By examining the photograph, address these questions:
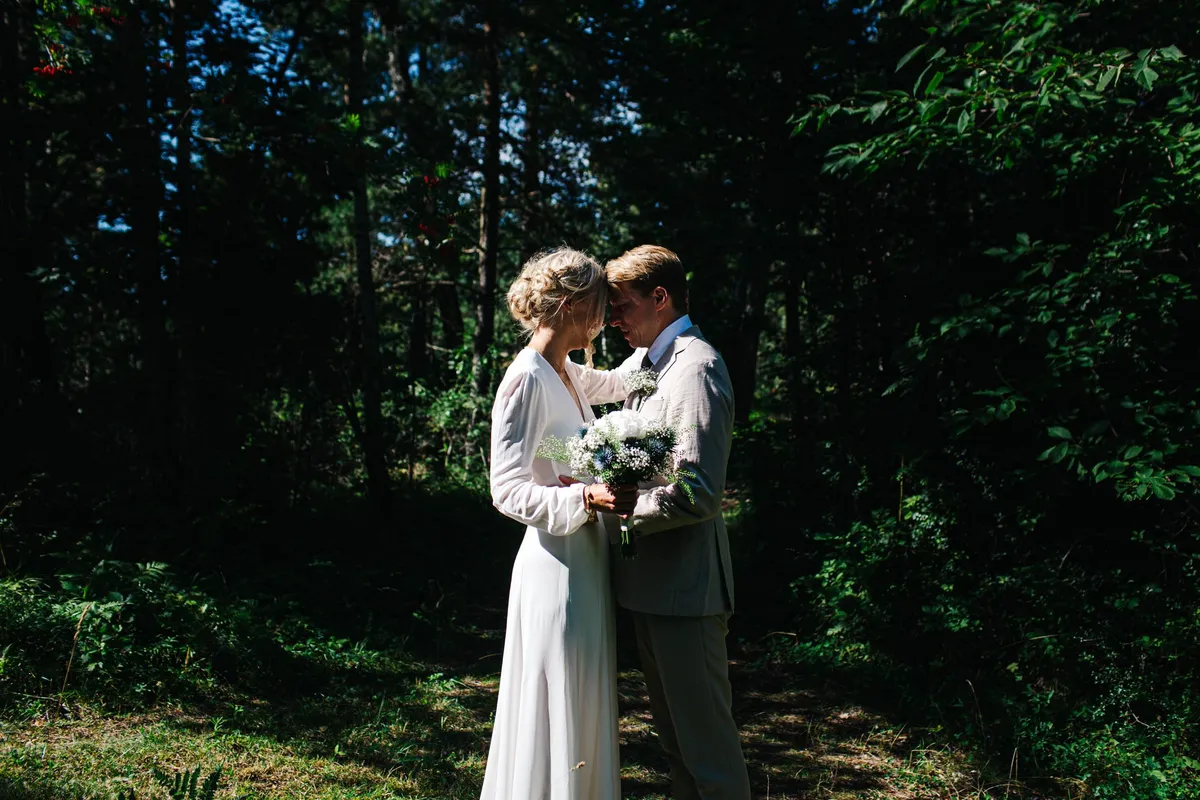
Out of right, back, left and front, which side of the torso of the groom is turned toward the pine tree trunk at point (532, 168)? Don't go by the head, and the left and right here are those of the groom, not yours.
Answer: right

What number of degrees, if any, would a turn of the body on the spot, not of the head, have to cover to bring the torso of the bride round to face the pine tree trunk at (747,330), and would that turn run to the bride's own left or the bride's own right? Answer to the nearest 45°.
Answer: approximately 90° to the bride's own left

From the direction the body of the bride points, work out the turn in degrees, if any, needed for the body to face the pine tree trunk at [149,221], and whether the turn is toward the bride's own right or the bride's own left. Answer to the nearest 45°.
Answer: approximately 135° to the bride's own left

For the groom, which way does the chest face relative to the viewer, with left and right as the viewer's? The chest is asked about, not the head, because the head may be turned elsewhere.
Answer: facing to the left of the viewer

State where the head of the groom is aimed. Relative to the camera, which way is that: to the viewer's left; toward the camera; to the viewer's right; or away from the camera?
to the viewer's left

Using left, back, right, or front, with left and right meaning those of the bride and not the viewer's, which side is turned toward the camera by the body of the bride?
right

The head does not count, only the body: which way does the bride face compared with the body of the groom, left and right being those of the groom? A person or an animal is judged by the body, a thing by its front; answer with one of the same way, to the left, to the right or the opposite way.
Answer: the opposite way

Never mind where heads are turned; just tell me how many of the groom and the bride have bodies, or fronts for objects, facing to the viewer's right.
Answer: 1

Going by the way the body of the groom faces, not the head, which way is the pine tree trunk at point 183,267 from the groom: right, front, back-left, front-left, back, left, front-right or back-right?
front-right
